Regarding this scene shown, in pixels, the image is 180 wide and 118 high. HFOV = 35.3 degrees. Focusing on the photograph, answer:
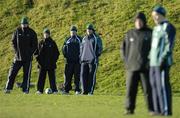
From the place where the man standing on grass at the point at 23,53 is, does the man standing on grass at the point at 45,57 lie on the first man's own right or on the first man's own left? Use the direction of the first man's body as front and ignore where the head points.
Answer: on the first man's own left

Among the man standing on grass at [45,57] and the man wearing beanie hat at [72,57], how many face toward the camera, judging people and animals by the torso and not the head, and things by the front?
2
